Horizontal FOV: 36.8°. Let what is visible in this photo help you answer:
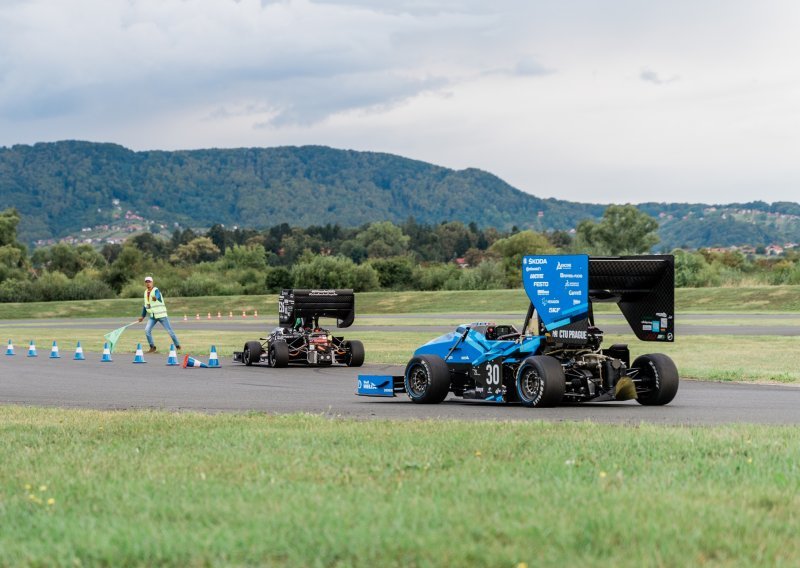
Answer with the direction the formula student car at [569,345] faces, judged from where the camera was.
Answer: facing away from the viewer and to the left of the viewer

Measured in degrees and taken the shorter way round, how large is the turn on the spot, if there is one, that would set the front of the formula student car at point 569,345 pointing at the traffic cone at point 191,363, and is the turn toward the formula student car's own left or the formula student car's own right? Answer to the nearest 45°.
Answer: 0° — it already faces it

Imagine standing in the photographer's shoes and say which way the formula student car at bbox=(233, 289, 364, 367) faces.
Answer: facing away from the viewer and to the left of the viewer

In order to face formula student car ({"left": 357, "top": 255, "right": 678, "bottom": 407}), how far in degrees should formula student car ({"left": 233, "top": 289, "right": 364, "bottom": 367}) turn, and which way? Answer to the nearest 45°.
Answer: approximately 135° to its left
